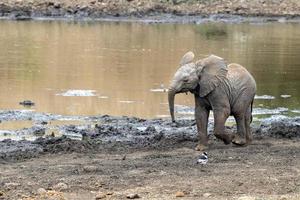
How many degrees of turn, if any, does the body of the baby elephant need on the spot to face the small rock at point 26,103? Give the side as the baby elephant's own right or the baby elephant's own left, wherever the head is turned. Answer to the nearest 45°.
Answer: approximately 90° to the baby elephant's own right

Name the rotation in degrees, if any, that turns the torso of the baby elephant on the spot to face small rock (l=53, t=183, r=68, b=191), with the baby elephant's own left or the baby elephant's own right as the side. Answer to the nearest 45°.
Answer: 0° — it already faces it

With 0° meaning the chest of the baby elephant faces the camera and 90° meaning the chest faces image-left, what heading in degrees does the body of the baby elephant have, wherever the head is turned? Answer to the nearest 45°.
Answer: approximately 45°
